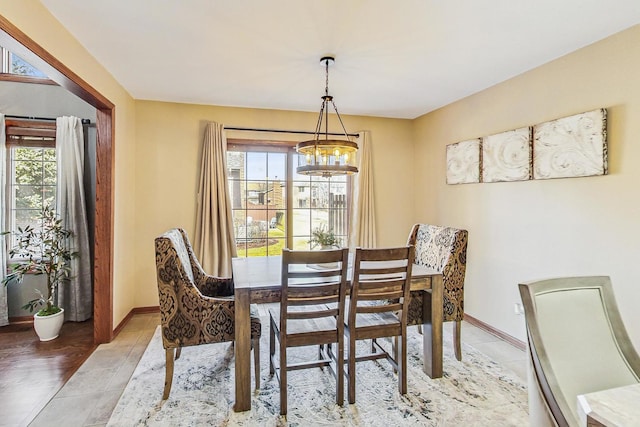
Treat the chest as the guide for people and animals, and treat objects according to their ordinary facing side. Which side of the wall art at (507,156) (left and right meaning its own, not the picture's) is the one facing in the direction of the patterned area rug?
front

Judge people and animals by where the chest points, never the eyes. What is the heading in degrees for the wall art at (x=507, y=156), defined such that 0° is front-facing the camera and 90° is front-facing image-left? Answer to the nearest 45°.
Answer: approximately 45°

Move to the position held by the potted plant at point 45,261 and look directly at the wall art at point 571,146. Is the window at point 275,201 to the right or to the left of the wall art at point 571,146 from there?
left

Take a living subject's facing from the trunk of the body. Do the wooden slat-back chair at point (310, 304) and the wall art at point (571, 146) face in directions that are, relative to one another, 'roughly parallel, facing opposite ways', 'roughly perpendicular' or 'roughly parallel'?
roughly perpendicular

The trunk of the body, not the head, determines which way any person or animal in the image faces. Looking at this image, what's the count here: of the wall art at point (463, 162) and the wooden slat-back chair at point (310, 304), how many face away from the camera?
1

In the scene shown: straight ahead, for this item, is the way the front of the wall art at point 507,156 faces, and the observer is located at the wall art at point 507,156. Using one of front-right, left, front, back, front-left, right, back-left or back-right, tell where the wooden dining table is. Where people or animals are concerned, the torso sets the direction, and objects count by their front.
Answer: front

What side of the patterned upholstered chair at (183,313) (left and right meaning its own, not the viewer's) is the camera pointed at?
right

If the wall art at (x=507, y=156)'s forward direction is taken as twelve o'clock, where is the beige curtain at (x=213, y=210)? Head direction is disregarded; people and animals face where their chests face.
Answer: The beige curtain is roughly at 1 o'clock from the wall art.

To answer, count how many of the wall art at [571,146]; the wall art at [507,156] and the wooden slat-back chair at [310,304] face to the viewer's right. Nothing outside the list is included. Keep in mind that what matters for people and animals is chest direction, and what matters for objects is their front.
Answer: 0

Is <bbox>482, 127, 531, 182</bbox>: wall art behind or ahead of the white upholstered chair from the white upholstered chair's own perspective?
behind

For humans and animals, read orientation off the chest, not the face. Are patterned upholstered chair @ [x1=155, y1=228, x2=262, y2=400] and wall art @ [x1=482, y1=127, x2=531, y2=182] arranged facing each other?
yes

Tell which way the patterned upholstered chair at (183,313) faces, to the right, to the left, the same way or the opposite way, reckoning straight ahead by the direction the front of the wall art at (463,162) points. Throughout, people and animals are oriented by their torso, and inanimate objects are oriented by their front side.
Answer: the opposite way

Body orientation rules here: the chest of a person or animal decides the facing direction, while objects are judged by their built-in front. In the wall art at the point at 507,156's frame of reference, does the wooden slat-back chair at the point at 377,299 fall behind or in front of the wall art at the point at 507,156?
in front

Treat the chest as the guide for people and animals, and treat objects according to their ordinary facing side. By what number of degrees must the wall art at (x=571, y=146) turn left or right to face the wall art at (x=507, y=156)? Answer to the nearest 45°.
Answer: approximately 90° to its right

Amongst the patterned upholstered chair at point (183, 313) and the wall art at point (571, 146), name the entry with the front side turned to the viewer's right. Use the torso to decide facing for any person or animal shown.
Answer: the patterned upholstered chair

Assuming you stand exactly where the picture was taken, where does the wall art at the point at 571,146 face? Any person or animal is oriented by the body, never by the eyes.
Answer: facing the viewer and to the left of the viewer

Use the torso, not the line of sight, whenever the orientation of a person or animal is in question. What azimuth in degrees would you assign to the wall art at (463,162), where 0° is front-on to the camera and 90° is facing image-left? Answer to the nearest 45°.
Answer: approximately 45°
